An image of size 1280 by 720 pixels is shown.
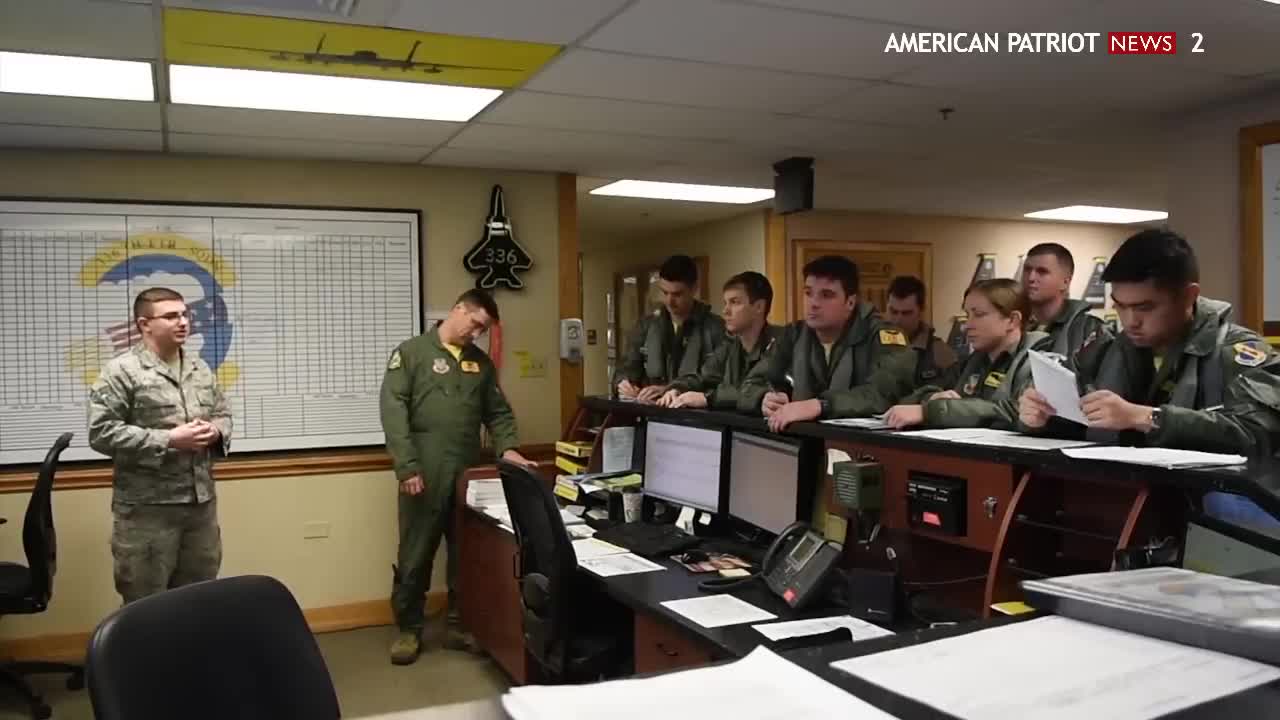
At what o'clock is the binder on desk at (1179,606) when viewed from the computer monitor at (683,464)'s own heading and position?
The binder on desk is roughly at 10 o'clock from the computer monitor.

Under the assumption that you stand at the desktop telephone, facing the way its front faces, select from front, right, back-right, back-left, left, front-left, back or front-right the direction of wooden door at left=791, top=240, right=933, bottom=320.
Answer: back-right

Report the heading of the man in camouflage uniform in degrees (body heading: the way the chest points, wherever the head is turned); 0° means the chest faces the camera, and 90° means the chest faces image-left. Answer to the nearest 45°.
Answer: approximately 315°

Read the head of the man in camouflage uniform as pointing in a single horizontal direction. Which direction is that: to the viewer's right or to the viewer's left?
to the viewer's right

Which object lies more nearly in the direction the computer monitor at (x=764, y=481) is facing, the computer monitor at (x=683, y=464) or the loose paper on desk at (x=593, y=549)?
the loose paper on desk

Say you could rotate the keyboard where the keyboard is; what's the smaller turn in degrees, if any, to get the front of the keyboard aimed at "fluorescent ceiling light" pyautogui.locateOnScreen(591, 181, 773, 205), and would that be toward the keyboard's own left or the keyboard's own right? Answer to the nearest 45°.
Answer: approximately 135° to the keyboard's own right

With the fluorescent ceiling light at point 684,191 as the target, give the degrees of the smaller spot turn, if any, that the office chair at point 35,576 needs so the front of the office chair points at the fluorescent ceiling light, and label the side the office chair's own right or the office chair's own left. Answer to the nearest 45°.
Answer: approximately 180°

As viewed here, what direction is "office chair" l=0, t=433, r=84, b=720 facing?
to the viewer's left

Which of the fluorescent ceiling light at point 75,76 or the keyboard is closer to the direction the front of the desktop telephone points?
the fluorescent ceiling light
